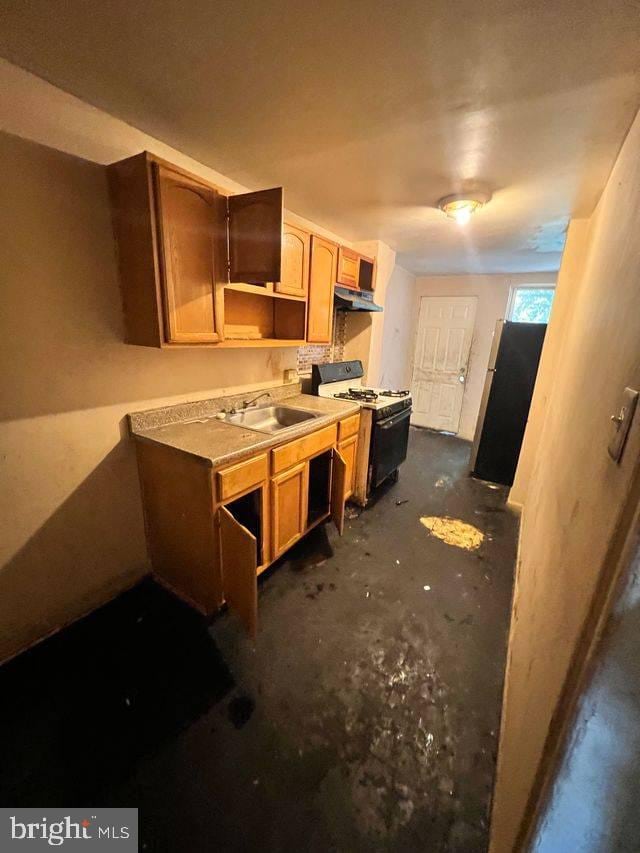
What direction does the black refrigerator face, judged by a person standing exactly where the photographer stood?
facing to the left of the viewer

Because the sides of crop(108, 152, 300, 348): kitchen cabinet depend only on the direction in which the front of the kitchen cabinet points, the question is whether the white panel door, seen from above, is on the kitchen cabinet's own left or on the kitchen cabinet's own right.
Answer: on the kitchen cabinet's own left

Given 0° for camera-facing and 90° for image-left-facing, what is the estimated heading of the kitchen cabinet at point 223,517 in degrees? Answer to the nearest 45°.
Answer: approximately 315°

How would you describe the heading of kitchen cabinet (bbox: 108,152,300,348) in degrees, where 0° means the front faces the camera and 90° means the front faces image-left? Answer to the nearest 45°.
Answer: approximately 315°

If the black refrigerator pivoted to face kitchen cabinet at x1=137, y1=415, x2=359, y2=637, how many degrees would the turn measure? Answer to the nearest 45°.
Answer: approximately 45° to its left

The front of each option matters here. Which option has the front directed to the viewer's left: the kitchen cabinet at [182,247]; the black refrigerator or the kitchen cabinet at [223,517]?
the black refrigerator

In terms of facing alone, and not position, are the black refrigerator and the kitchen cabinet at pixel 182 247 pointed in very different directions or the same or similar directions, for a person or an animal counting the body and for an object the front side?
very different directions

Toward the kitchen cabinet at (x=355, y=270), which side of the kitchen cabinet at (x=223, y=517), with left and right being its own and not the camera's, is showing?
left

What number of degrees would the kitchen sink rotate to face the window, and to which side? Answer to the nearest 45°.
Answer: approximately 90° to its left
